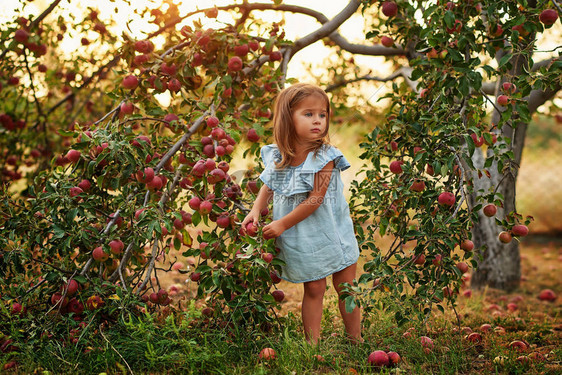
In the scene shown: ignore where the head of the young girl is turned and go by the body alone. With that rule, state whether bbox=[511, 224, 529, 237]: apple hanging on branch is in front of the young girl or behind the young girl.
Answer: behind

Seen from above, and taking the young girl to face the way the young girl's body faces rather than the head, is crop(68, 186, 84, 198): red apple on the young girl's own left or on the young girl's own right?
on the young girl's own right

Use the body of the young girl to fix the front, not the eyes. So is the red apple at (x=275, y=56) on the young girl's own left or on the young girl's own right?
on the young girl's own right

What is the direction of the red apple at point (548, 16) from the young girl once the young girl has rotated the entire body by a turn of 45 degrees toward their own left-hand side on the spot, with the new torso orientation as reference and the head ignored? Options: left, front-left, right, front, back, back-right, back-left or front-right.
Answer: left

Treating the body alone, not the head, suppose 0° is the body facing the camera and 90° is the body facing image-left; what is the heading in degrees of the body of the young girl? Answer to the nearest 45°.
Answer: approximately 45°
